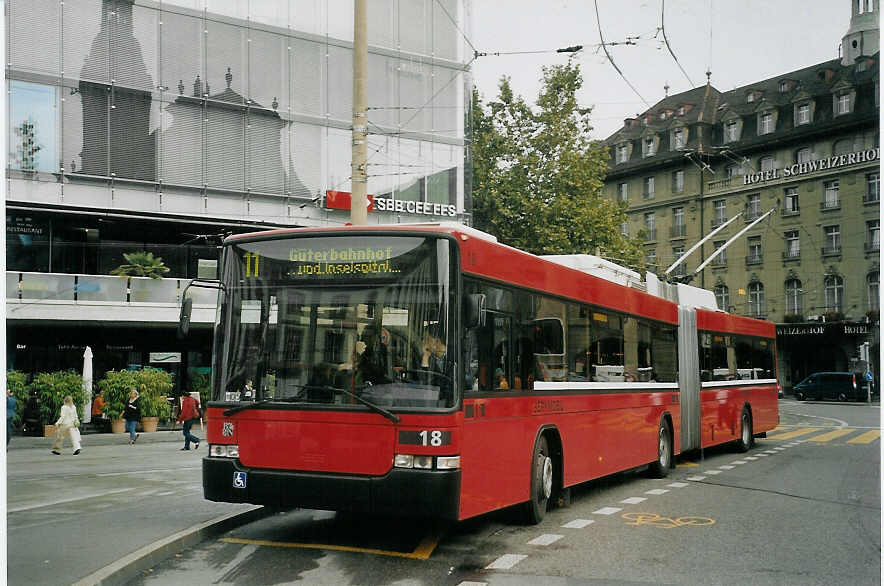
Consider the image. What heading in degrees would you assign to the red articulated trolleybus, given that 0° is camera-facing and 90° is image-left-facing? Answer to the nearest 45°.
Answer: approximately 45°

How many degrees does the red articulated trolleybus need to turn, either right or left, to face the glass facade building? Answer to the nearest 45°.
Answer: approximately 135° to its right

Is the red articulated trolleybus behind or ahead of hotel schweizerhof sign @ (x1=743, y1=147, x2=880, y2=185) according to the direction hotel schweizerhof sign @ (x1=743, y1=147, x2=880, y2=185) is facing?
ahead

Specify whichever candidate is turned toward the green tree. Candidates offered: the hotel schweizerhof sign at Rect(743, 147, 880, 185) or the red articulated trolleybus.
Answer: the hotel schweizerhof sign

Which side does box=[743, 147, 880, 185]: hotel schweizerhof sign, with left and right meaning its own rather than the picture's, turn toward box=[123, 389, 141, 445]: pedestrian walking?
front

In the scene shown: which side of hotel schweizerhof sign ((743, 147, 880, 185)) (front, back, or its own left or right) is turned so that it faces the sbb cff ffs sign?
front

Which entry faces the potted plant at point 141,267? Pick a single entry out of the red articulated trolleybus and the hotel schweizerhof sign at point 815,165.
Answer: the hotel schweizerhof sign

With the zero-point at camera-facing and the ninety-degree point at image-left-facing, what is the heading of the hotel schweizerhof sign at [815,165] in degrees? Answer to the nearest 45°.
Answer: approximately 45°

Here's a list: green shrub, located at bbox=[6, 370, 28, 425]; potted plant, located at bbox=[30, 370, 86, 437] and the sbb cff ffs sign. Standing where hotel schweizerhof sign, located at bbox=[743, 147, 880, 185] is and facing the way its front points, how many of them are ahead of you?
3

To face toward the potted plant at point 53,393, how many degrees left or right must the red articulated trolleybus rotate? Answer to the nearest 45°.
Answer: approximately 90° to its right

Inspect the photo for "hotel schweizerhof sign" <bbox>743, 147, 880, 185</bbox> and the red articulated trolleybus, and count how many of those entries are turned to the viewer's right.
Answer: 0

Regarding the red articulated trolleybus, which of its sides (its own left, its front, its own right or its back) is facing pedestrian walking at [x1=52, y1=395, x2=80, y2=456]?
right

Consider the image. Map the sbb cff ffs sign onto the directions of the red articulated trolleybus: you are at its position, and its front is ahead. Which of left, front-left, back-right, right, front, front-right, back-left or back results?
back-right
